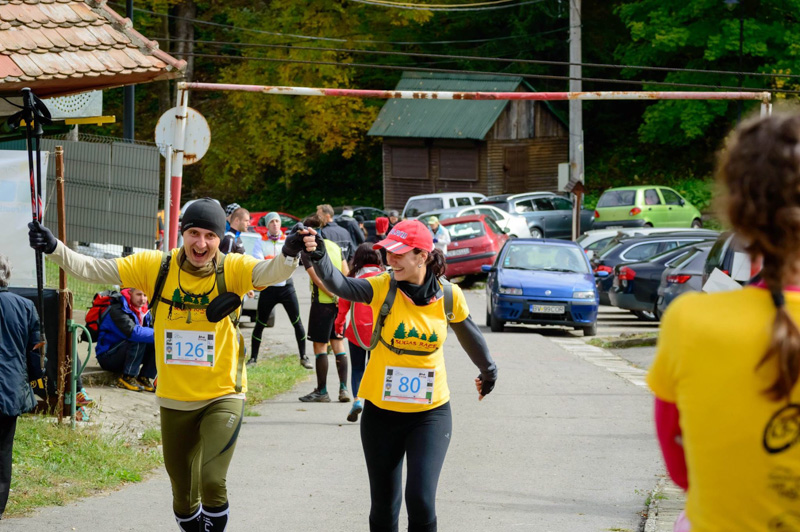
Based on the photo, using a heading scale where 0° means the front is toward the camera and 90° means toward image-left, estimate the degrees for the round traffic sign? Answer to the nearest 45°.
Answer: approximately 180°

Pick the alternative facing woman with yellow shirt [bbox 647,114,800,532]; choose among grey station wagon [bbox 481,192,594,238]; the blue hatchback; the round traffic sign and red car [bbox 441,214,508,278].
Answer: the blue hatchback

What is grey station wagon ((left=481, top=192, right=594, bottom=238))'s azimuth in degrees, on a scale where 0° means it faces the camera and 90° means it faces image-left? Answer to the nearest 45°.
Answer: approximately 225°

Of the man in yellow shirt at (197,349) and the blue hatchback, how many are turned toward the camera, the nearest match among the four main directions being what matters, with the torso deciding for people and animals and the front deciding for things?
2

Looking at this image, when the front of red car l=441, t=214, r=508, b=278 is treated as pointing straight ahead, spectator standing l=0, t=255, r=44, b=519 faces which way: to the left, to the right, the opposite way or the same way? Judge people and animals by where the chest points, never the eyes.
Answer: the same way

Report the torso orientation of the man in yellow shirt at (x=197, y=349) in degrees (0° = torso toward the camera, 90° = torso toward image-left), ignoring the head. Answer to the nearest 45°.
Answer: approximately 0°

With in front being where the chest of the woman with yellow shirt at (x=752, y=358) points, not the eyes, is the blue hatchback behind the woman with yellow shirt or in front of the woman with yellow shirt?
in front

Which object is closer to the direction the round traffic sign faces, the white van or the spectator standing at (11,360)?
the white van

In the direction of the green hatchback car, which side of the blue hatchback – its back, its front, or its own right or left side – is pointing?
back

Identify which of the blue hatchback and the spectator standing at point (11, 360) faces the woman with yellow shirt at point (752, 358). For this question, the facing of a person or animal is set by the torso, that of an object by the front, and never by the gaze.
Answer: the blue hatchback

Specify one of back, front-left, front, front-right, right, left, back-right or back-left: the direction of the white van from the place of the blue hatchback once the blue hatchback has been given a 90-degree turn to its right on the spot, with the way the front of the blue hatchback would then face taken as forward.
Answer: right
